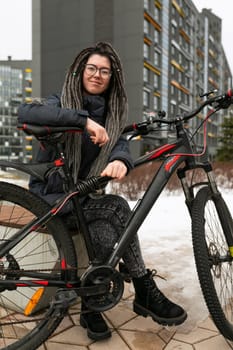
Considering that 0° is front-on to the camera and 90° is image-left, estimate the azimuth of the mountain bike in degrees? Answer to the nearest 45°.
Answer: approximately 225°

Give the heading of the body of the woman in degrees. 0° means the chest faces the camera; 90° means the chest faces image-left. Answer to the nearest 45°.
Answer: approximately 0°
